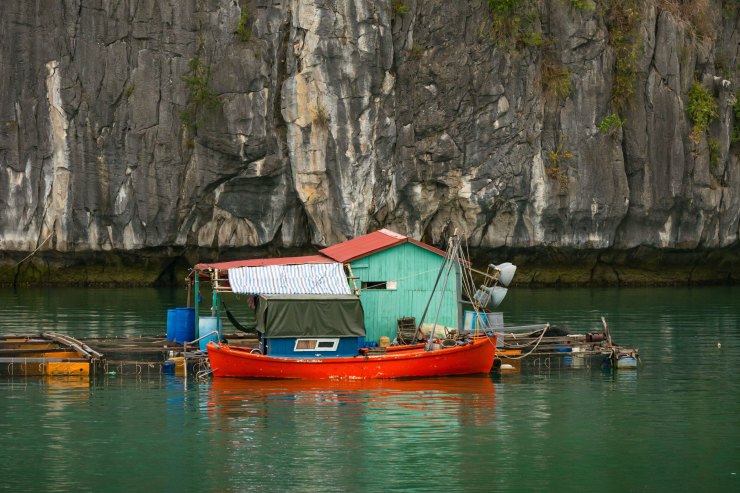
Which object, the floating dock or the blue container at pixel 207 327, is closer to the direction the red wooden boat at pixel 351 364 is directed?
the floating dock

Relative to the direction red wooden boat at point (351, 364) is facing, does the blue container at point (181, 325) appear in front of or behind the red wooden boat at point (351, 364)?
behind

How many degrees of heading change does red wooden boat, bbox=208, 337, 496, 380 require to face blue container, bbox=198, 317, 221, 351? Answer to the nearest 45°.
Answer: approximately 135° to its left

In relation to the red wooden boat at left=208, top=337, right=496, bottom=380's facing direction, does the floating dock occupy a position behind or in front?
in front

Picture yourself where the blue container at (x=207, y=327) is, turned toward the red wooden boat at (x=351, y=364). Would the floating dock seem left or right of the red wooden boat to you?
left

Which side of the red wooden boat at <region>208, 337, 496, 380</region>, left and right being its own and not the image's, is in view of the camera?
right
